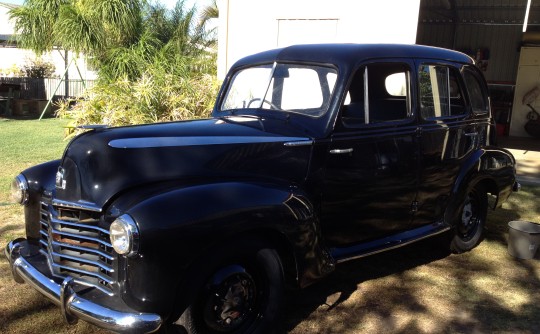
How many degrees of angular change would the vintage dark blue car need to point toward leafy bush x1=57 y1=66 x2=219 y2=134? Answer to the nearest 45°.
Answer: approximately 135° to its right

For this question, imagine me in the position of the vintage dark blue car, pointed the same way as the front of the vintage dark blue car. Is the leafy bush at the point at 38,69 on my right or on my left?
on my right

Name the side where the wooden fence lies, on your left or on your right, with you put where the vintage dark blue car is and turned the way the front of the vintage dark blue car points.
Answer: on your right

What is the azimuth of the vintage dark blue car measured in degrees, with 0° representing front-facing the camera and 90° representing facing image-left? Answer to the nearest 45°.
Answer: approximately 45°

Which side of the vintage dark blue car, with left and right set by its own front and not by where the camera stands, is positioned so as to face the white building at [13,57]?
right

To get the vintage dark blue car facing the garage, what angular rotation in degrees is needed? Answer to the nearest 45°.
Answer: approximately 180°
